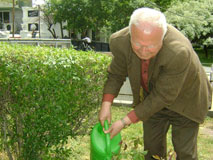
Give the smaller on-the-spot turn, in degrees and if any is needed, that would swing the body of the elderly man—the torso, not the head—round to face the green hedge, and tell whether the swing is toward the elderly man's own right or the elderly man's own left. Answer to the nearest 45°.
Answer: approximately 45° to the elderly man's own right

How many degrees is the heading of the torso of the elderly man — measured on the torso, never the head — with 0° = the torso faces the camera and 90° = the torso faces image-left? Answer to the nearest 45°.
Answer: approximately 45°

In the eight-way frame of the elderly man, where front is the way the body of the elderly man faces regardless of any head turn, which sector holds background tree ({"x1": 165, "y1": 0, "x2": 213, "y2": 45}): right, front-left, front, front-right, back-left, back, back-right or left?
back-right

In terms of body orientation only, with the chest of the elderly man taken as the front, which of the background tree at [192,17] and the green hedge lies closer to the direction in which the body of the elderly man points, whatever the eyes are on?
the green hedge
